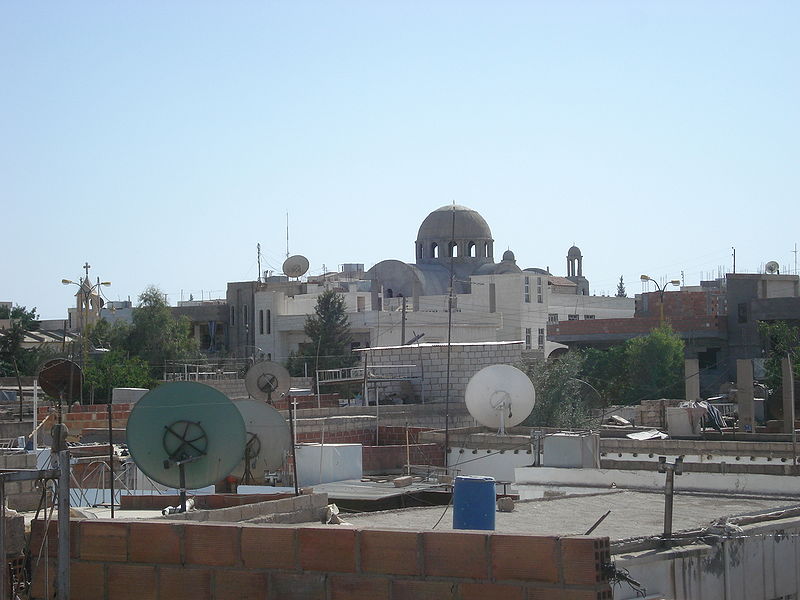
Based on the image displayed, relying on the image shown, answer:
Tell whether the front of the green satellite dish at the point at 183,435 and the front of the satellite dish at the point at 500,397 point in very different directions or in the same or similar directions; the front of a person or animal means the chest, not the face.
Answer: same or similar directions

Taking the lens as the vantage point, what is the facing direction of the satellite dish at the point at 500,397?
facing away from the viewer

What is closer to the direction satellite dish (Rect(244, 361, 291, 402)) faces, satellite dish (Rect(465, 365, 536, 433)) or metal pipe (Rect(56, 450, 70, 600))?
the satellite dish

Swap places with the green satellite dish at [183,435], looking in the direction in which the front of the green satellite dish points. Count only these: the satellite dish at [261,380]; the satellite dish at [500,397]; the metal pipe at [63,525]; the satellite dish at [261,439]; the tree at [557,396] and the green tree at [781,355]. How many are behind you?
1

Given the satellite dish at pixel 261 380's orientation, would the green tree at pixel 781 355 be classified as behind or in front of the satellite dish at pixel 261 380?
in front

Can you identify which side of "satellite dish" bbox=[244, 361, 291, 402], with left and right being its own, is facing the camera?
back

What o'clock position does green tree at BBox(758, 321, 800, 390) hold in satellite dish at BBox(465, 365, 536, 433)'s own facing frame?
The green tree is roughly at 1 o'clock from the satellite dish.

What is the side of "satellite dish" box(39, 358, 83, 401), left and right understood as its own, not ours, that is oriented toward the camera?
back

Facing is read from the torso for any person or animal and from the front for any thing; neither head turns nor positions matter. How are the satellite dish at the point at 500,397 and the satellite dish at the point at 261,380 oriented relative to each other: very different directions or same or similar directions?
same or similar directions

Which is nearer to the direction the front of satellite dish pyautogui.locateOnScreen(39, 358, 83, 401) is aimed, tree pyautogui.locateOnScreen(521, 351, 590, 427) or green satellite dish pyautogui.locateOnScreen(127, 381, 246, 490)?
the tree

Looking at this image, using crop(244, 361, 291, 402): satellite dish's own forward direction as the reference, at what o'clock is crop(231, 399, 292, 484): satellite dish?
crop(231, 399, 292, 484): satellite dish is roughly at 6 o'clock from crop(244, 361, 291, 402): satellite dish.

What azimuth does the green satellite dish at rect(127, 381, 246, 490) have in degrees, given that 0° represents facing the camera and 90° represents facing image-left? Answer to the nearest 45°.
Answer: approximately 180°

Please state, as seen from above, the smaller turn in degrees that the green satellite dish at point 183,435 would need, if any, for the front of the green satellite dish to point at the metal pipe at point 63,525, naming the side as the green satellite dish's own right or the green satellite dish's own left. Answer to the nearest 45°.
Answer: approximately 180°

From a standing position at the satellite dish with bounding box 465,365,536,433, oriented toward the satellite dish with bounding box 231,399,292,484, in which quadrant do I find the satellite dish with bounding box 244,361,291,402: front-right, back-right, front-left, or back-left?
front-right
